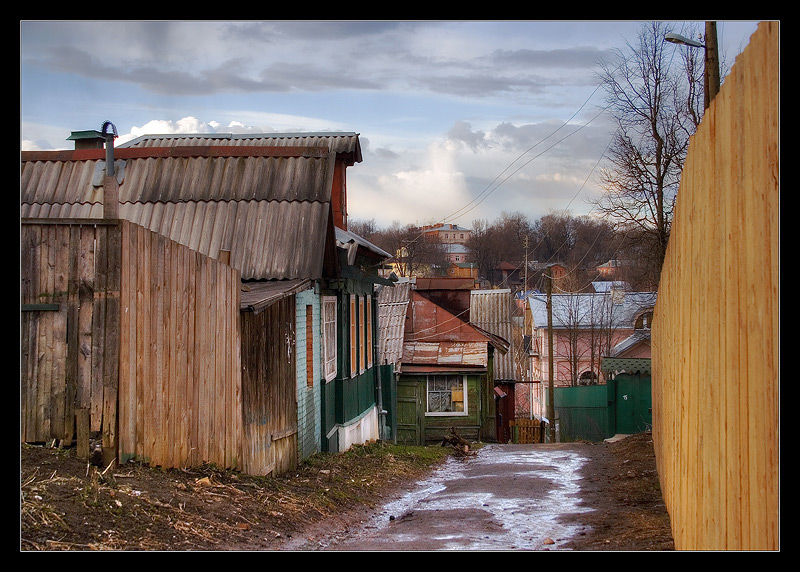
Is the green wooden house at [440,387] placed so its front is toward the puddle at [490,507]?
yes

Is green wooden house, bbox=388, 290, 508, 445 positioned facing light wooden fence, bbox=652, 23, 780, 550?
yes

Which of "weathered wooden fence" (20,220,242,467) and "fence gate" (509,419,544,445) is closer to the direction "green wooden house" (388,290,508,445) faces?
the weathered wooden fence

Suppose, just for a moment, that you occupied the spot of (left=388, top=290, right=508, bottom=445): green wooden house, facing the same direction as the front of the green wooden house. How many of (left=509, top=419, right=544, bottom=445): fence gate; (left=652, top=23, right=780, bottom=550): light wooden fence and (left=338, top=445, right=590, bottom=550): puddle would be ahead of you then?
2

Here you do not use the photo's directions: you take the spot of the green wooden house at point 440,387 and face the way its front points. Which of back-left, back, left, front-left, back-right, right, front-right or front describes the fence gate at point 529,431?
back-left

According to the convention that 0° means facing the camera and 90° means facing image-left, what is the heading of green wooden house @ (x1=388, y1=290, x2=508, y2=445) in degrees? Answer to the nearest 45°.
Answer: approximately 0°

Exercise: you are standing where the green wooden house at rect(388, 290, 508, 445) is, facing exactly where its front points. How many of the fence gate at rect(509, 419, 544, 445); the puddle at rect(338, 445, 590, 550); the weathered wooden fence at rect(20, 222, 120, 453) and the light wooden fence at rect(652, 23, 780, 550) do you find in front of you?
3

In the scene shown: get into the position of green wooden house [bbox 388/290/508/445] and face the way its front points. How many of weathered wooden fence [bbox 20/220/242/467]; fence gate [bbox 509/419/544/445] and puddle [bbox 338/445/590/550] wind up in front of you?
2

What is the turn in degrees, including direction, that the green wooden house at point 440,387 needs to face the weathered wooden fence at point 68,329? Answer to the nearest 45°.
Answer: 0° — it already faces it

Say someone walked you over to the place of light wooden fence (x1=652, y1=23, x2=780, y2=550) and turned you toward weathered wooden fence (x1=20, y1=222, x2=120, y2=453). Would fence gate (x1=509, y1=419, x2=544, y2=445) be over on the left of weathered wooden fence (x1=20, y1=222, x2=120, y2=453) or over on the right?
right

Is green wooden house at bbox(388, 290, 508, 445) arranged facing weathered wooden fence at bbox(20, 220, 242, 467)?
yes
